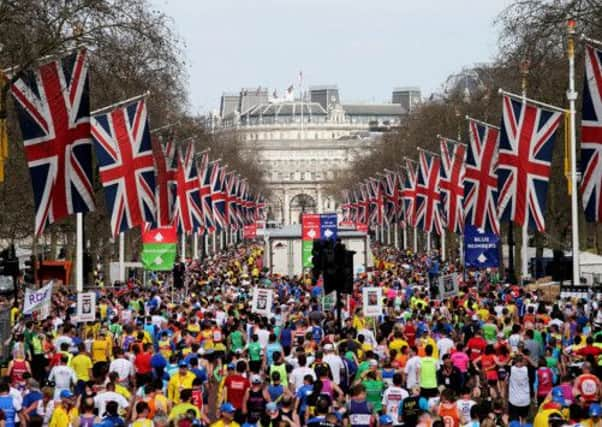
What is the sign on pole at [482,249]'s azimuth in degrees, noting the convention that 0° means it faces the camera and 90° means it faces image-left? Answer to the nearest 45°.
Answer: approximately 0°

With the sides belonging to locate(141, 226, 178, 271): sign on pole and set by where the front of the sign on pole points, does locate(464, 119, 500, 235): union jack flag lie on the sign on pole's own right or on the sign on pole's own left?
on the sign on pole's own left

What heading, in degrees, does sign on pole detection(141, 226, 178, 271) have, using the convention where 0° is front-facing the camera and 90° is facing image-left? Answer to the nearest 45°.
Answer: approximately 0°

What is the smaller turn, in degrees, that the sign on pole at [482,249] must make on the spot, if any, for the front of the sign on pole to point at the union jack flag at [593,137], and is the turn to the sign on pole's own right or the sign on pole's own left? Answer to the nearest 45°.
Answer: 0° — it already faces it

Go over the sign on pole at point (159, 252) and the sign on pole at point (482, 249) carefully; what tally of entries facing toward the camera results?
2

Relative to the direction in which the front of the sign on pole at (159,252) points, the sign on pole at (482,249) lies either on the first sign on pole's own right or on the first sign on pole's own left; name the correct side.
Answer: on the first sign on pole's own left

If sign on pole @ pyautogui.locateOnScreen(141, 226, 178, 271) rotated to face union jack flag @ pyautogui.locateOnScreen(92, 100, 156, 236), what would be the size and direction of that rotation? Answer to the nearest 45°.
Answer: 0° — it already faces it

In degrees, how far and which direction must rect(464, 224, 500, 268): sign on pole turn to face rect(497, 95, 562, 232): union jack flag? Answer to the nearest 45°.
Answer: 0° — it already faces it
